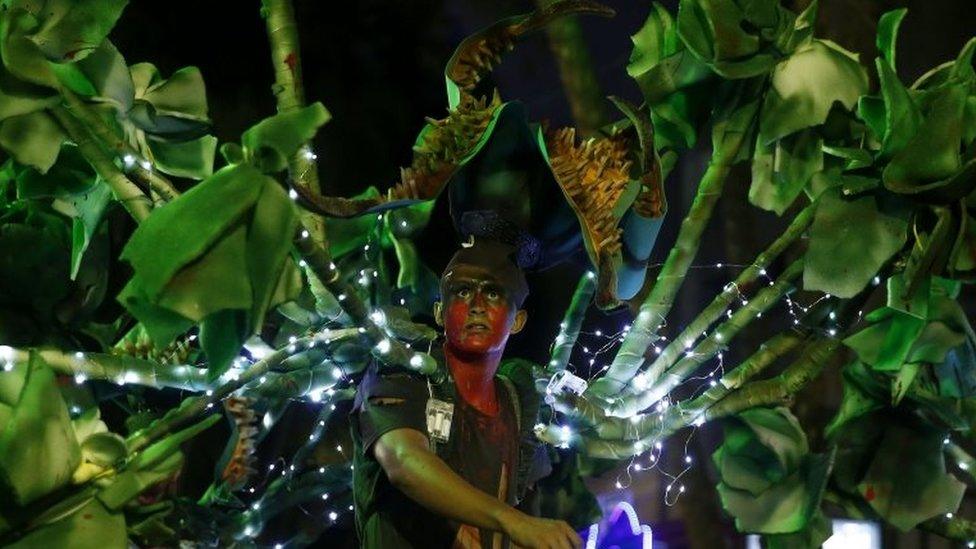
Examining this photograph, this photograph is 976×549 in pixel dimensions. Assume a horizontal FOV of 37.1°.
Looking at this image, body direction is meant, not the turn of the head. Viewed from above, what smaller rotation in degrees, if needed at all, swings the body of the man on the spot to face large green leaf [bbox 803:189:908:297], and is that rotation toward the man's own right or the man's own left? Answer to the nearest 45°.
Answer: approximately 45° to the man's own left

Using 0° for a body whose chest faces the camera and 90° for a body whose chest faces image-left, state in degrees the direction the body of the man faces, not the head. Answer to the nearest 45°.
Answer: approximately 315°

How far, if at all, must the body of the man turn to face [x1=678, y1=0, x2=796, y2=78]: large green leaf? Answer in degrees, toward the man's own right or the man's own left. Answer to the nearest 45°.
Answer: approximately 90° to the man's own left

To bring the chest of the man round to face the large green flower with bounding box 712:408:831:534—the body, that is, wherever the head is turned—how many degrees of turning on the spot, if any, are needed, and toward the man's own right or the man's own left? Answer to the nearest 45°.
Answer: approximately 45° to the man's own left
